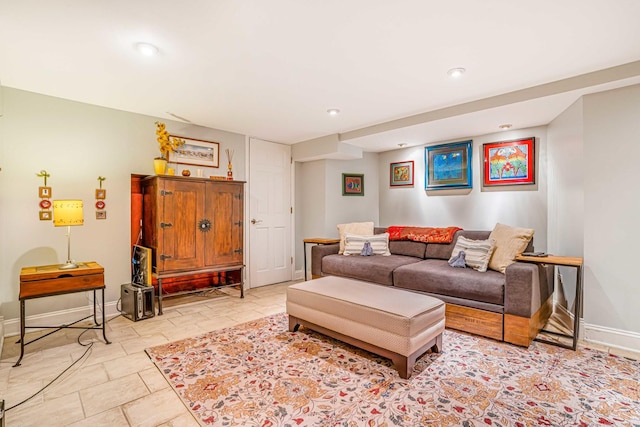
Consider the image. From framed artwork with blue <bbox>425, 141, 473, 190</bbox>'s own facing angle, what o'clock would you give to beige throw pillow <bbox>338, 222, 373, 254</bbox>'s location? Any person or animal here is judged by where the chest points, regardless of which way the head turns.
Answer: The beige throw pillow is roughly at 1 o'clock from the framed artwork with blue.

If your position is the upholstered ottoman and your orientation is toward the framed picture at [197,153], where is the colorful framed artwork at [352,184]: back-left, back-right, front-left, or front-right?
front-right

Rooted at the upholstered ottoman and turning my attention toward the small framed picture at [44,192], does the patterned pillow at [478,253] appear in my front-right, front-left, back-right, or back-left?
back-right

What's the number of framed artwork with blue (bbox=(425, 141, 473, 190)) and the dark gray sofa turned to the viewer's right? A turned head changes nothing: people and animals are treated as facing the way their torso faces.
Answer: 0

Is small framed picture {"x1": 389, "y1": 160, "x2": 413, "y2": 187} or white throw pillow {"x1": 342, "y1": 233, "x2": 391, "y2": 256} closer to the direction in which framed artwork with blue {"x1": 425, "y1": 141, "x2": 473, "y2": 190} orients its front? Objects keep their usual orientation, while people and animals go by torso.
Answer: the white throw pillow

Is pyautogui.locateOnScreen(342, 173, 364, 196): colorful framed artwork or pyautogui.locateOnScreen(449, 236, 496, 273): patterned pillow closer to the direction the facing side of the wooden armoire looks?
the patterned pillow

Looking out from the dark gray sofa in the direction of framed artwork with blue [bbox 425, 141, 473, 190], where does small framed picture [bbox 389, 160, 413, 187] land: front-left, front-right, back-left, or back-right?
front-left

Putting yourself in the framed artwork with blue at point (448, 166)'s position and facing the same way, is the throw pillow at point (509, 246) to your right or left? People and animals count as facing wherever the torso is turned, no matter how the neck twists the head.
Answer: on your left

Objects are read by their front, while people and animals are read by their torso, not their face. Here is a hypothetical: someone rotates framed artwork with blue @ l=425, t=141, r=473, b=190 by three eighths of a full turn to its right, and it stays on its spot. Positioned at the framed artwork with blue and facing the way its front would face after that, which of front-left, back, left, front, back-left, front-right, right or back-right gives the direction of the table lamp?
back-left

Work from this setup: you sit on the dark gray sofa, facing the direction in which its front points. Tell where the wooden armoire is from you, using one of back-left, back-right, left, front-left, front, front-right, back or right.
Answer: front-right

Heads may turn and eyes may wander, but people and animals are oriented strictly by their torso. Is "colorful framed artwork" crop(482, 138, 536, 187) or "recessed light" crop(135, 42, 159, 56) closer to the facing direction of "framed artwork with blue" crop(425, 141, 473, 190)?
the recessed light

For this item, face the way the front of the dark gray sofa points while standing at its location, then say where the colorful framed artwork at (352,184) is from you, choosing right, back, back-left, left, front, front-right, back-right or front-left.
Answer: right

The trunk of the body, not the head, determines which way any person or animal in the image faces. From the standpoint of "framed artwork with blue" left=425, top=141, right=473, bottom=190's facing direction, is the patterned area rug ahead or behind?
ahead

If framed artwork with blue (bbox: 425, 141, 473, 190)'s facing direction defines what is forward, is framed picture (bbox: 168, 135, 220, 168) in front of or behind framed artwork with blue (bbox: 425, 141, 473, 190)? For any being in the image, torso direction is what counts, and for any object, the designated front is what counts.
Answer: in front

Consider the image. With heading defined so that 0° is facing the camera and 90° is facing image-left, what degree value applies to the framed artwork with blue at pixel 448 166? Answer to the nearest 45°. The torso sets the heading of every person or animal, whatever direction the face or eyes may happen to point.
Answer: approximately 45°

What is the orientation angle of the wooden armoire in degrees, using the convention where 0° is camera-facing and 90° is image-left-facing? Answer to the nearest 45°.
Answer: approximately 315°

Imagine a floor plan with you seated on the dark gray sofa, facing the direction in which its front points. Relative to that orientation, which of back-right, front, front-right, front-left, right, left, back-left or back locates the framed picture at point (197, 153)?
front-right

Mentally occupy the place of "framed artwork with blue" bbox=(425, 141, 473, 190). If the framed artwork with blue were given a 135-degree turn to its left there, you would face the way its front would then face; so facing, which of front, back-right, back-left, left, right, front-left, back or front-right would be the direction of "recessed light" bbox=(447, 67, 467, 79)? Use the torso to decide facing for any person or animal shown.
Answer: right
